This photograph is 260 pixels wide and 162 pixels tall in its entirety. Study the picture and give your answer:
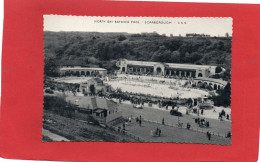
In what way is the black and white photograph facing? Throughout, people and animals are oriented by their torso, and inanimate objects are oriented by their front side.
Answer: toward the camera
